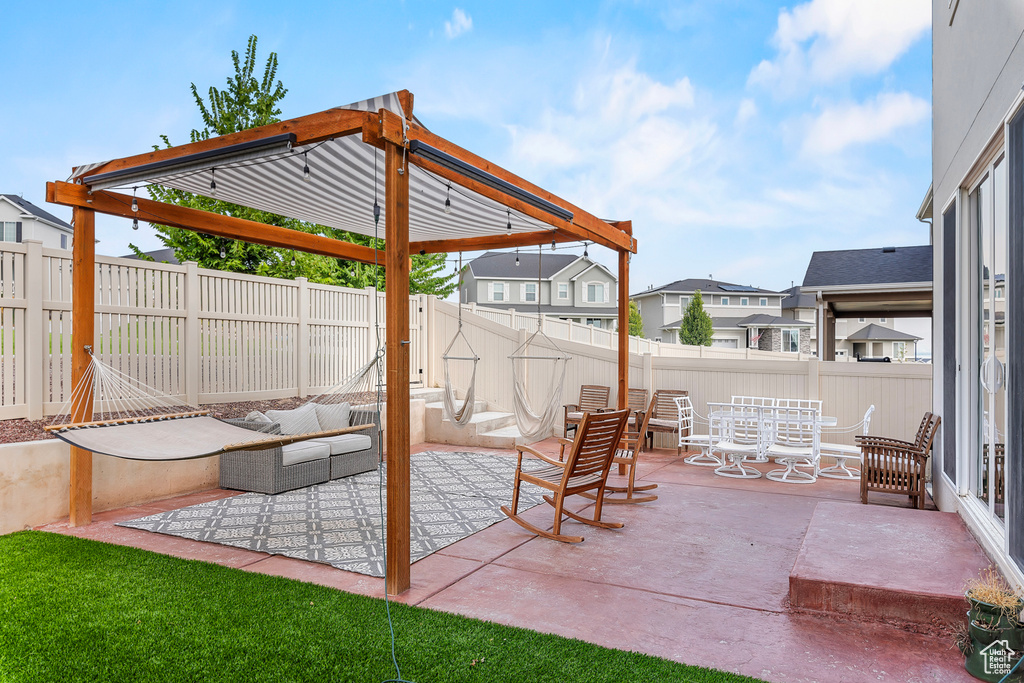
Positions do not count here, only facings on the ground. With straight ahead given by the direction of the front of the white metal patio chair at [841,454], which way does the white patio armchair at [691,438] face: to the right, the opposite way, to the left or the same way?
the opposite way

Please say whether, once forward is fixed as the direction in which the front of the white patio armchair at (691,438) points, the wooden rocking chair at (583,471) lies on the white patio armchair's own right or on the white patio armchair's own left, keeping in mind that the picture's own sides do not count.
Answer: on the white patio armchair's own right

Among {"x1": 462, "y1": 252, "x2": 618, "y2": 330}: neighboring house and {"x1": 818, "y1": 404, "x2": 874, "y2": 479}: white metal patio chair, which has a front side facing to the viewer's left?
the white metal patio chair

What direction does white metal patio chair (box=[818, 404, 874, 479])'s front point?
to the viewer's left

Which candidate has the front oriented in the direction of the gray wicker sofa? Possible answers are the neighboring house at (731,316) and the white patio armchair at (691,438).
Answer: the neighboring house

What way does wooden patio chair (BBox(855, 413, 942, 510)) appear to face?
to the viewer's left

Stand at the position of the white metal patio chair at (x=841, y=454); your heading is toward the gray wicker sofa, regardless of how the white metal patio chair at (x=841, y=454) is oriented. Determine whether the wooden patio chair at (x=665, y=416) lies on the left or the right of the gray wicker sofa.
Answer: right

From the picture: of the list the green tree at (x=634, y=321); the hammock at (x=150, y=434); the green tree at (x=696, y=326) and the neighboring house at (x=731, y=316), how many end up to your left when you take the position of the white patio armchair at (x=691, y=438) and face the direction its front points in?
3
